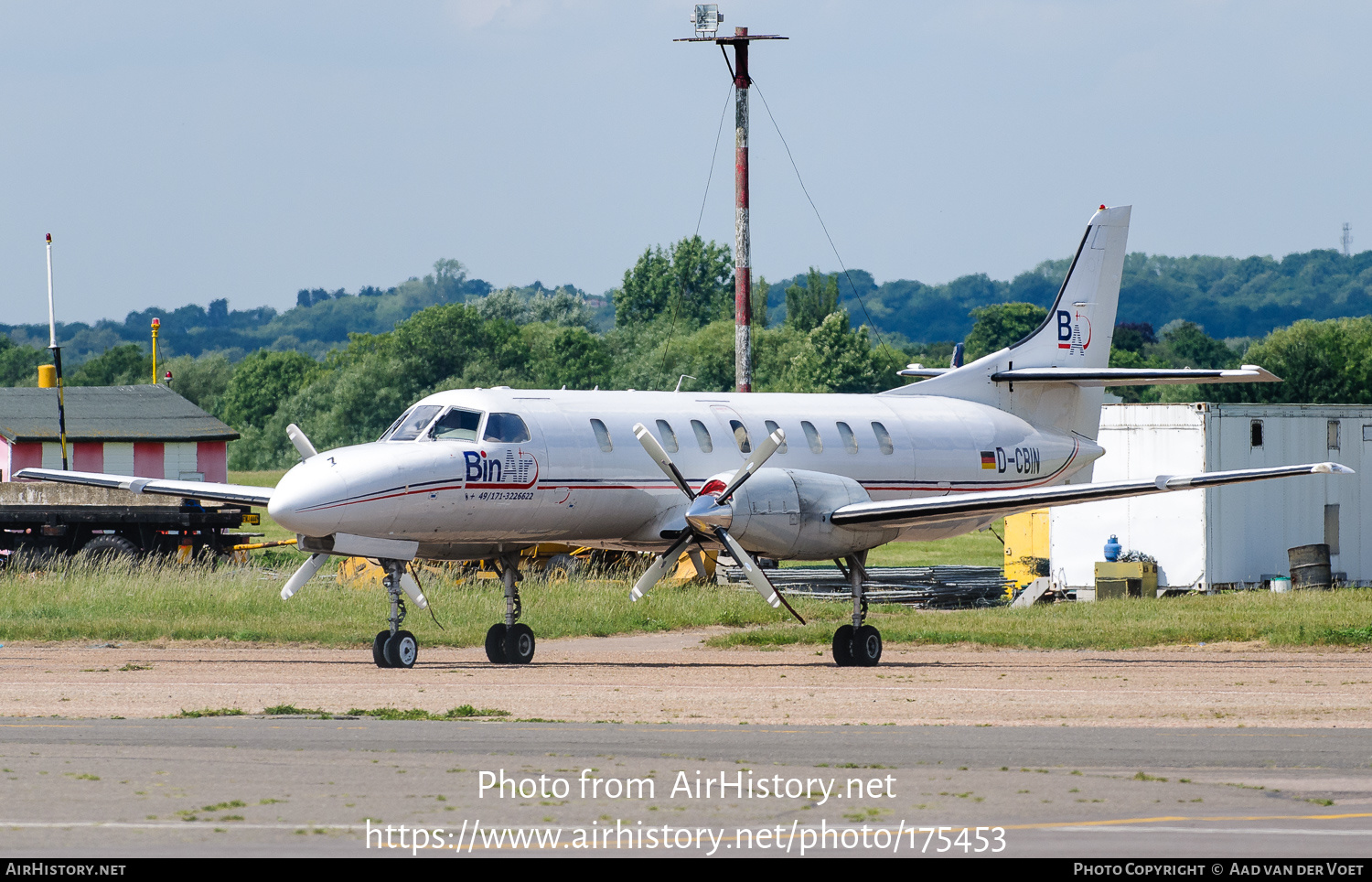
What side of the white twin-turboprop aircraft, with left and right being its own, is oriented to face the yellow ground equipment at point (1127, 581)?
back

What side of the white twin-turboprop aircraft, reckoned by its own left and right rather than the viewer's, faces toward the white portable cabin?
back

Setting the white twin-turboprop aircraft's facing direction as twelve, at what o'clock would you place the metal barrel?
The metal barrel is roughly at 6 o'clock from the white twin-turboprop aircraft.

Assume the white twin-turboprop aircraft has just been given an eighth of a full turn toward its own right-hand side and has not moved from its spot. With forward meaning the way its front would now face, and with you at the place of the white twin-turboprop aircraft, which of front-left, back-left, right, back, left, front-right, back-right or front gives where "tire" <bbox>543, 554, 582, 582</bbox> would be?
right

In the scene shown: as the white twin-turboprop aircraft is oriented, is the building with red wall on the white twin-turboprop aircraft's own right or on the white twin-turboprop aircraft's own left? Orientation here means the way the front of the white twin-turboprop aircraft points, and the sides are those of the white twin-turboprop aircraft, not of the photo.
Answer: on the white twin-turboprop aircraft's own right

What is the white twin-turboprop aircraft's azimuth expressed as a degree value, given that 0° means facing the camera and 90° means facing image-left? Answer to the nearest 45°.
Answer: approximately 45°

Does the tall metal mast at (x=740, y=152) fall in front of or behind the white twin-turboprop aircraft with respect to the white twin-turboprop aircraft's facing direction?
behind

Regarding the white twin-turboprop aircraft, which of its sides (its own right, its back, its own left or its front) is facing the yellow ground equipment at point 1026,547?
back
